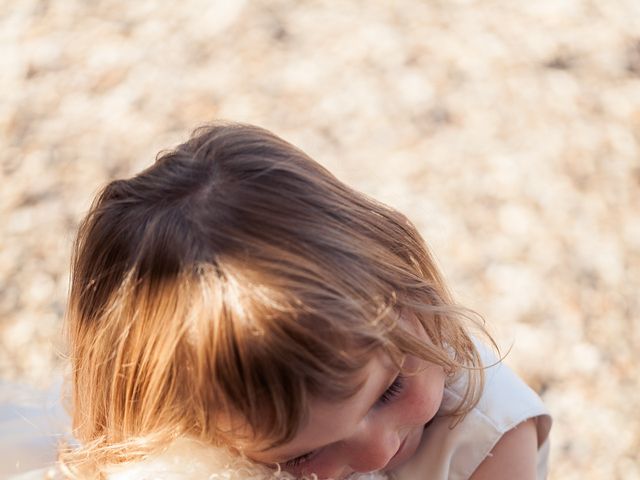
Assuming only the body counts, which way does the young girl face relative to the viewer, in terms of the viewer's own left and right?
facing the viewer
